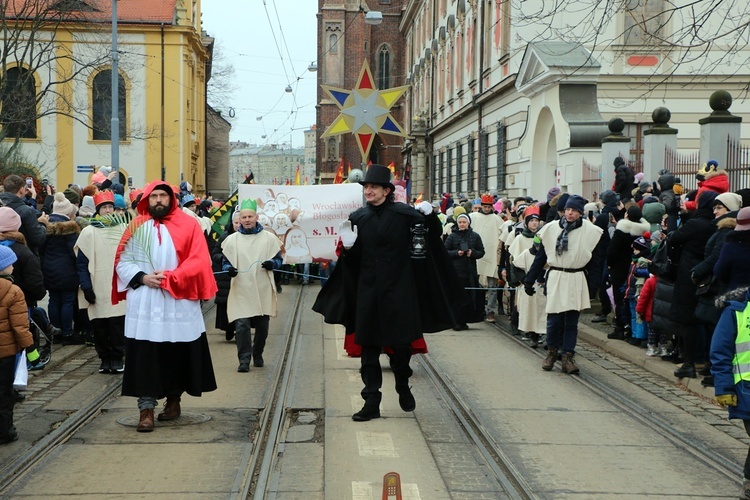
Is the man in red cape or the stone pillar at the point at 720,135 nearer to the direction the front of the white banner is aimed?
the man in red cape

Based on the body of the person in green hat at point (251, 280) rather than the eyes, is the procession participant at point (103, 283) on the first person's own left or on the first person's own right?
on the first person's own right

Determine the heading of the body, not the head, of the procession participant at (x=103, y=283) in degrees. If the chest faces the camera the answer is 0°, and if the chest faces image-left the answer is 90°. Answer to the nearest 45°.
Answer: approximately 0°

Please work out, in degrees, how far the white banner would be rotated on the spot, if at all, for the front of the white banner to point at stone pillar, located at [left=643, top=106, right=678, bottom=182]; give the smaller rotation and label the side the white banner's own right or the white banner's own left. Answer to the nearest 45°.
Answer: approximately 90° to the white banner's own left

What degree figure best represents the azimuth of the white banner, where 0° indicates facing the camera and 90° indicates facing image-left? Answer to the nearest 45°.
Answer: approximately 0°

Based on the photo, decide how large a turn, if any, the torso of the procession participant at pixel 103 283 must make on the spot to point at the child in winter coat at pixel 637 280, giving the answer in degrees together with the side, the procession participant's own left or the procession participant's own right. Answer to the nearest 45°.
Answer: approximately 90° to the procession participant's own left

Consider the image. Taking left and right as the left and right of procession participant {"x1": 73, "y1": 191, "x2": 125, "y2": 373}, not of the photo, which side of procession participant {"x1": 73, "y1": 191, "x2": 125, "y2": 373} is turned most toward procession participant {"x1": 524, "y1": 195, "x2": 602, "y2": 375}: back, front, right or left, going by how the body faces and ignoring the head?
left

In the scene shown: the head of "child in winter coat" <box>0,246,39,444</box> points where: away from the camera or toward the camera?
away from the camera

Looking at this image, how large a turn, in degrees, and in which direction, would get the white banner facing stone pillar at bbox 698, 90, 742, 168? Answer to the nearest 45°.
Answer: approximately 90° to its left

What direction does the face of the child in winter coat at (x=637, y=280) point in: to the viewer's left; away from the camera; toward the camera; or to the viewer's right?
to the viewer's left
